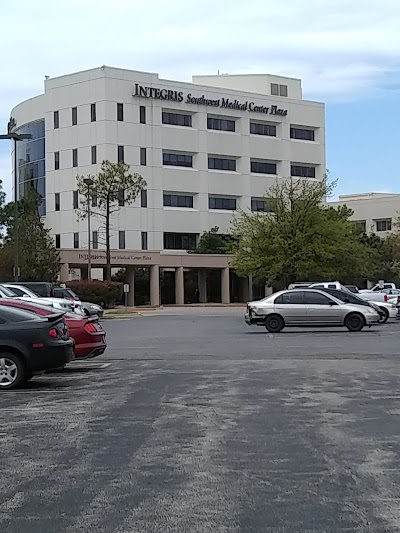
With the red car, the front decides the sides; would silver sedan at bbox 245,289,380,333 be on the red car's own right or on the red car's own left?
on the red car's own right

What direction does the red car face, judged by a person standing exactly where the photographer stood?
facing away from the viewer and to the left of the viewer

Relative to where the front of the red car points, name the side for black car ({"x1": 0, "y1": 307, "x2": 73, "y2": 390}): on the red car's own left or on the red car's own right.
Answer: on the red car's own left
